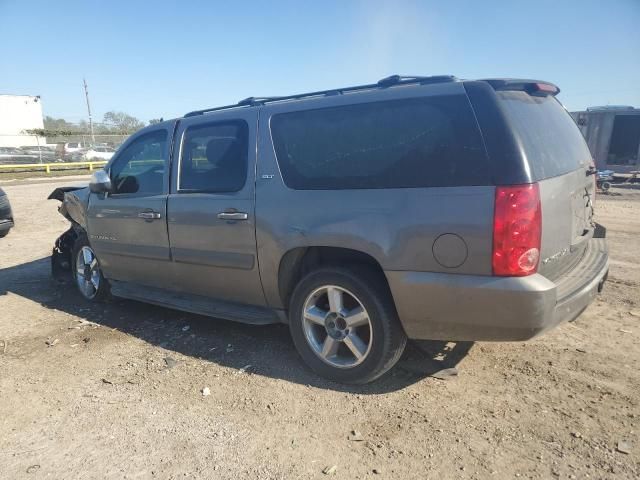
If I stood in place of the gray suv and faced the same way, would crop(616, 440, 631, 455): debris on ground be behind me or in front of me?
behind

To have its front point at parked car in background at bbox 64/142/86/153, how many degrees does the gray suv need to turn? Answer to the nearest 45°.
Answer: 0° — it already faces it

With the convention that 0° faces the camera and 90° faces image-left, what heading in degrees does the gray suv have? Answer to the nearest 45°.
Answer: approximately 135°

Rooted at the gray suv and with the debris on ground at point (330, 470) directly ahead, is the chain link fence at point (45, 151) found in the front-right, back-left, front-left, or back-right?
back-right

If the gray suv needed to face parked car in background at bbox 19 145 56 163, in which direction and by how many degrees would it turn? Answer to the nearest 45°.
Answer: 0° — it already faces it

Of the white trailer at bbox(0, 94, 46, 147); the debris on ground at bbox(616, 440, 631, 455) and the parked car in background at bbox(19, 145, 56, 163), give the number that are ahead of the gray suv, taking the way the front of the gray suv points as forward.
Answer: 2
